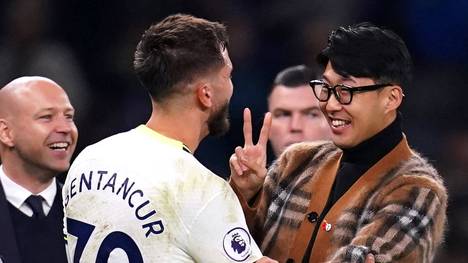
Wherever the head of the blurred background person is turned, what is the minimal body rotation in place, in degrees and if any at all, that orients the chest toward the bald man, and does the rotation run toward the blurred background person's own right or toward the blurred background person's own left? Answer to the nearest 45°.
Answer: approximately 45° to the blurred background person's own right

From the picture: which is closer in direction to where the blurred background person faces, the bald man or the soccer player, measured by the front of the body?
the soccer player

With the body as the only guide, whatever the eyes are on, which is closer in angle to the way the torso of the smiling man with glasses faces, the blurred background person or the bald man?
the bald man

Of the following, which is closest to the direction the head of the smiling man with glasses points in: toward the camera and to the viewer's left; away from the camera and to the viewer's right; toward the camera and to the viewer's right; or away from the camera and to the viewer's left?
toward the camera and to the viewer's left

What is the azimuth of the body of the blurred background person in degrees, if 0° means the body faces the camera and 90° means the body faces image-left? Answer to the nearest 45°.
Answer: approximately 0°

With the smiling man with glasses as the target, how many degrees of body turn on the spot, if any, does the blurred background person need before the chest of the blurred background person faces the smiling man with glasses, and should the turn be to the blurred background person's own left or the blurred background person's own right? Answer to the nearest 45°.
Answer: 0° — they already face them

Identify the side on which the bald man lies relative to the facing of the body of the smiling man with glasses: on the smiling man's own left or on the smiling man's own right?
on the smiling man's own right

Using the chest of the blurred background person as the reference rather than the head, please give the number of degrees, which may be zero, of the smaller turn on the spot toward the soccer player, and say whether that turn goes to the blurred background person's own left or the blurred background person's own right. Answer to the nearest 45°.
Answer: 0° — they already face them

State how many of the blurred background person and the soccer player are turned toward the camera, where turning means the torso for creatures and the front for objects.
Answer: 1

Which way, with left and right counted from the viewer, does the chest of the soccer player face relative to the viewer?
facing away from the viewer and to the right of the viewer
